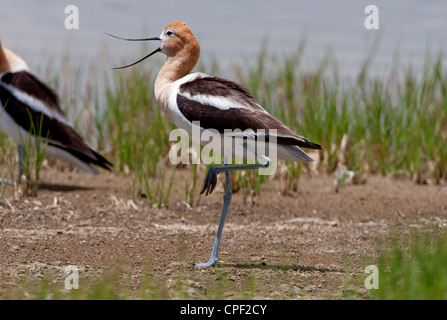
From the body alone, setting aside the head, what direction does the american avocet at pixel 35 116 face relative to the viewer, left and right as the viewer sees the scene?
facing to the left of the viewer

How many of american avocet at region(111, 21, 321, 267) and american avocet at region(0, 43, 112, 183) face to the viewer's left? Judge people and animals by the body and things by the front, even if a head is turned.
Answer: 2

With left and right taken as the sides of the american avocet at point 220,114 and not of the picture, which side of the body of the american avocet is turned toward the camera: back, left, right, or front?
left

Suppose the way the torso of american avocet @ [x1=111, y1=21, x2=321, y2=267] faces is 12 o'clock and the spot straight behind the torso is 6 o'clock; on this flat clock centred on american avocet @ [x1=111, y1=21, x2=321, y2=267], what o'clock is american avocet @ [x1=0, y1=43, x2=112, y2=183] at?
american avocet @ [x1=0, y1=43, x2=112, y2=183] is roughly at 2 o'clock from american avocet @ [x1=111, y1=21, x2=321, y2=267].
